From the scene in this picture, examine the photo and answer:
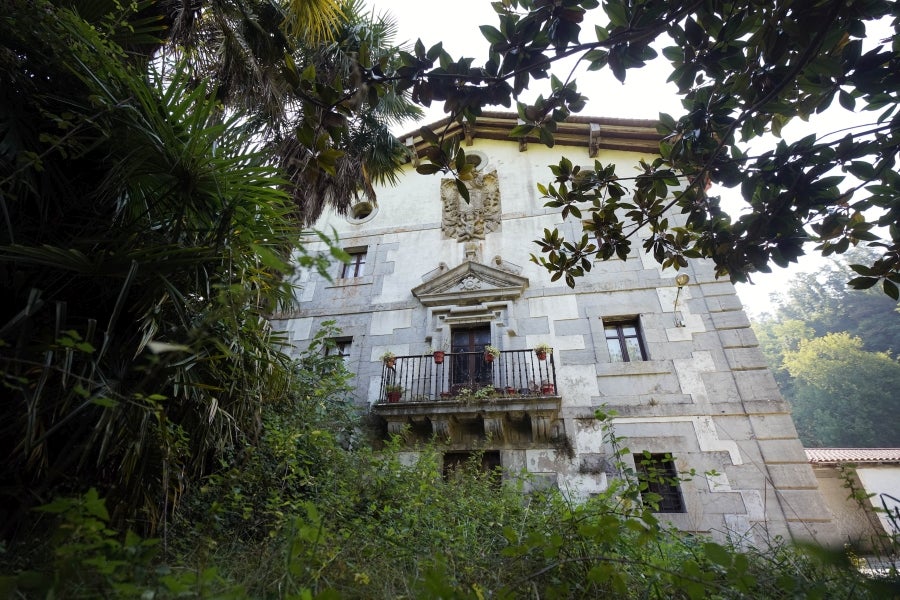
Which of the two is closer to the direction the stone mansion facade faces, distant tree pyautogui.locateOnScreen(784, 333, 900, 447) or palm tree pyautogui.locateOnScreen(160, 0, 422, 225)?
the palm tree

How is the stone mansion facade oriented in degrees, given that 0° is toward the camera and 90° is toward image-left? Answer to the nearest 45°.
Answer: approximately 0°

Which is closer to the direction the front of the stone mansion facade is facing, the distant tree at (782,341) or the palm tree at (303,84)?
the palm tree

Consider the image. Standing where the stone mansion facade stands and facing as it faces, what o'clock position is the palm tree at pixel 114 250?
The palm tree is roughly at 1 o'clock from the stone mansion facade.

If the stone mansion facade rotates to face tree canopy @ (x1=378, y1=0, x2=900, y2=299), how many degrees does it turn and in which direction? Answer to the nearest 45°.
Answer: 0° — it already faces it

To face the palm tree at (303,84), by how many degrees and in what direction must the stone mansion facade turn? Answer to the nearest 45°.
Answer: approximately 45° to its right

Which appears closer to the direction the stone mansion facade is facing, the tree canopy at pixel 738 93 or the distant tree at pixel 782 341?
the tree canopy

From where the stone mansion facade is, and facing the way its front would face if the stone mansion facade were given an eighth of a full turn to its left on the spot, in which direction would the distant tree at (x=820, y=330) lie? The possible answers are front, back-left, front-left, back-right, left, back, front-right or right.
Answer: left

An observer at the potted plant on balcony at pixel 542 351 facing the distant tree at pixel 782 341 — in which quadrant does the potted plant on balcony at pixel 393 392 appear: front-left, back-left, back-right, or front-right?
back-left

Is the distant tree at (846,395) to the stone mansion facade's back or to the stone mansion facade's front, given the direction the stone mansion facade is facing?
to the back

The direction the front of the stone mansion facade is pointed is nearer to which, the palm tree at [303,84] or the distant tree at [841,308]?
the palm tree
